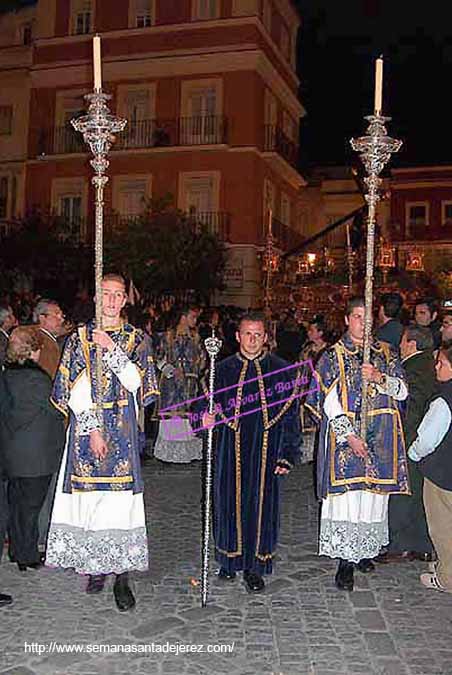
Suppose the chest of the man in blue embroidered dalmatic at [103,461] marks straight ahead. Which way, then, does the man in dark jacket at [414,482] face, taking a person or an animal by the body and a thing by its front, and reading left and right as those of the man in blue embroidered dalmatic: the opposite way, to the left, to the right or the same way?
to the right

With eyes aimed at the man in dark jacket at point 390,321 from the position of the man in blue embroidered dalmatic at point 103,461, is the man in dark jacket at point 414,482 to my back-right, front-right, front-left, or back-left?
front-right

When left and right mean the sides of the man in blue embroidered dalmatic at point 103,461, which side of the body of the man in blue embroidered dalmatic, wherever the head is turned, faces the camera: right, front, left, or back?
front

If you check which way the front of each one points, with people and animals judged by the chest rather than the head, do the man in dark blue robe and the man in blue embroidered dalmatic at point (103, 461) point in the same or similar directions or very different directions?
same or similar directions

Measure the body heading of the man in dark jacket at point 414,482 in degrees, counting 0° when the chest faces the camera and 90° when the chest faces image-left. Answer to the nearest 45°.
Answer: approximately 90°

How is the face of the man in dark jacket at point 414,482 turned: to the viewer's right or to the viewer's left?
to the viewer's left

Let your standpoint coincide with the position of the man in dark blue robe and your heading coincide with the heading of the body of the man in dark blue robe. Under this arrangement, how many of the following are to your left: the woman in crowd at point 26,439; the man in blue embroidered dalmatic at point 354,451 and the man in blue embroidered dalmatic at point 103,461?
1

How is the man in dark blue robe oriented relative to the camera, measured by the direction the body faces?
toward the camera

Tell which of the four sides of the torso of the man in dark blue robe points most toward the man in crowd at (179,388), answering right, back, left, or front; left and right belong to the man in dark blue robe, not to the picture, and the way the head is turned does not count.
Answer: back

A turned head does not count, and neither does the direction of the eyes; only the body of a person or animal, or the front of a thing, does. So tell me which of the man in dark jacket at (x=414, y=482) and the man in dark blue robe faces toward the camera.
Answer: the man in dark blue robe

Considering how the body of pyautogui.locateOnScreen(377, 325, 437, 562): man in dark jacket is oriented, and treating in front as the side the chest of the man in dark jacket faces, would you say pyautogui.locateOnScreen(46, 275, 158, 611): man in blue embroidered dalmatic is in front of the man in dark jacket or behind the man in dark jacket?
in front

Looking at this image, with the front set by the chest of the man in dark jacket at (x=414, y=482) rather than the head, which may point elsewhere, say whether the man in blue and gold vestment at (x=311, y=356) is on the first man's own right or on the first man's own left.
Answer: on the first man's own right
